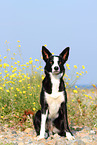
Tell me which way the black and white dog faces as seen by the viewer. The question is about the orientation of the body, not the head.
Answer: toward the camera
